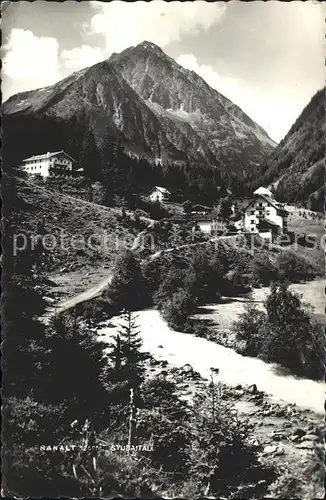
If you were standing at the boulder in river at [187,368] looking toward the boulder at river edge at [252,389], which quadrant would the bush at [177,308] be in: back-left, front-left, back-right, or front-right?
back-left

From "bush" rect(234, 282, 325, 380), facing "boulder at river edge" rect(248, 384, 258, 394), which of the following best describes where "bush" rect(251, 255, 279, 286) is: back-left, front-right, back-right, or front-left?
back-right

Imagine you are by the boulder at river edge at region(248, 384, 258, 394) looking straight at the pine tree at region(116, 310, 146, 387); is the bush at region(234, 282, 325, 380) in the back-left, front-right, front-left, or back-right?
back-right
